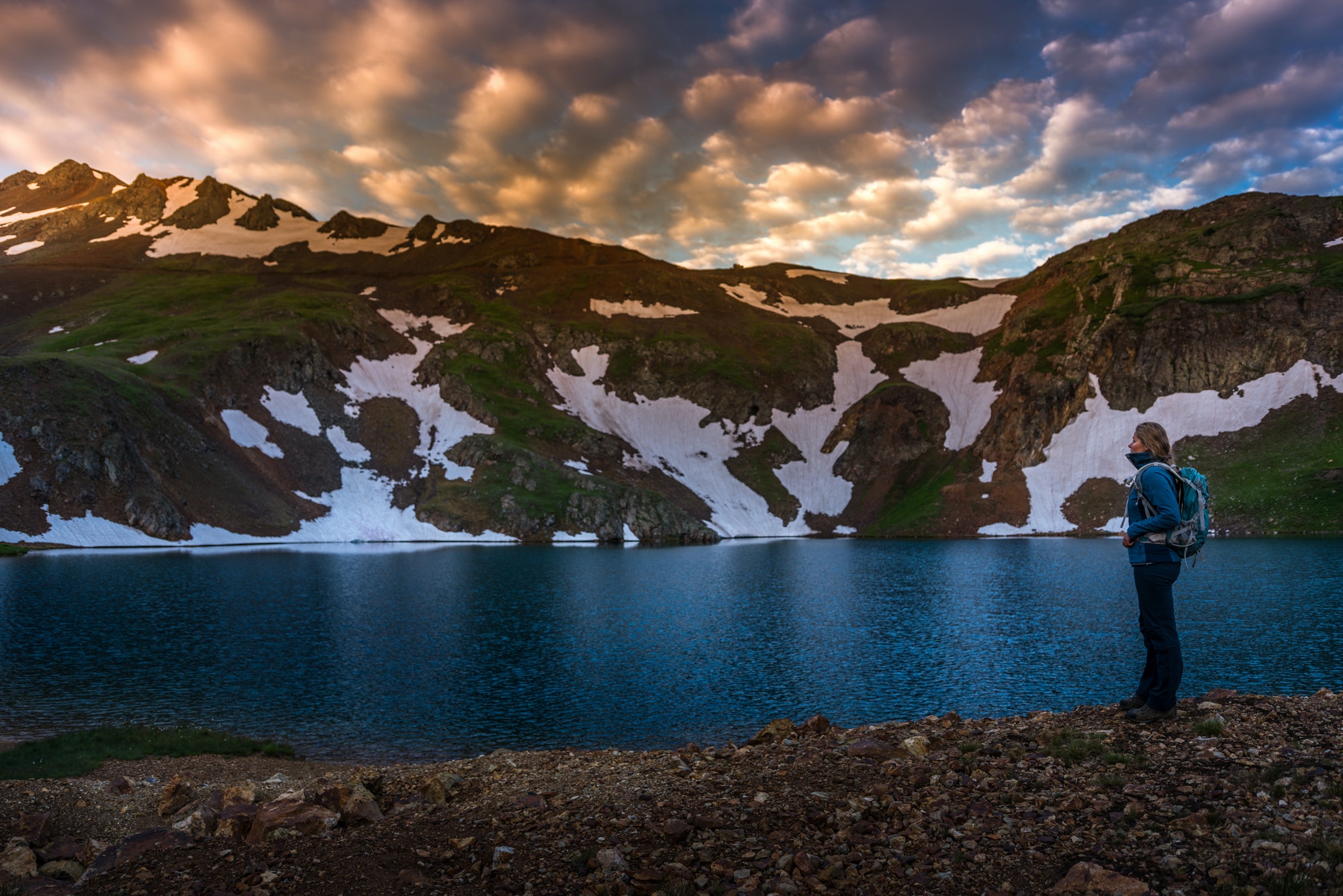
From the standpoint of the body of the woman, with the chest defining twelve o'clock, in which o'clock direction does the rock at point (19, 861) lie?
The rock is roughly at 11 o'clock from the woman.

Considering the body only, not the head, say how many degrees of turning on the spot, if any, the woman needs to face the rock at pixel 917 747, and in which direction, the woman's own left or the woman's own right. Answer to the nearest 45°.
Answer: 0° — they already face it

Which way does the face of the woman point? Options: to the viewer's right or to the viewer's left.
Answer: to the viewer's left

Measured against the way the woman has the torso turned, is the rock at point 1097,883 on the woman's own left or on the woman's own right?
on the woman's own left

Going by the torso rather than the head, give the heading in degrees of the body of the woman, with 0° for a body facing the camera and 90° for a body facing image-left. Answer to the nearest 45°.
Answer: approximately 90°

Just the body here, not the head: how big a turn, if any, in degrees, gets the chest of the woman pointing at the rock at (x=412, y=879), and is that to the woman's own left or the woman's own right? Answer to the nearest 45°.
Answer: approximately 45° to the woman's own left

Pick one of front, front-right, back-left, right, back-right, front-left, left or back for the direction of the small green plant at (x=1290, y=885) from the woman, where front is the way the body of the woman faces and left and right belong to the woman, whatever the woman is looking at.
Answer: left

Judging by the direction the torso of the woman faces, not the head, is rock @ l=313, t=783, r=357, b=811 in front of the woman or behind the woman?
in front
